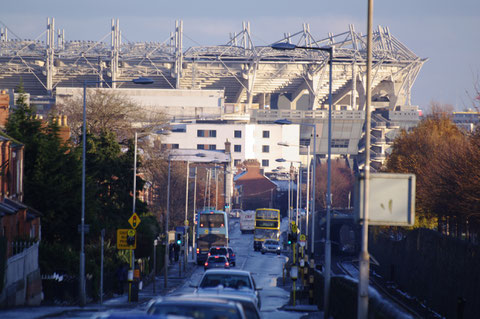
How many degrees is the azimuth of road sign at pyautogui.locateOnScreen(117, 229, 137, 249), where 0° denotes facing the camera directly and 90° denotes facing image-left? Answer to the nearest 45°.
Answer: approximately 0°

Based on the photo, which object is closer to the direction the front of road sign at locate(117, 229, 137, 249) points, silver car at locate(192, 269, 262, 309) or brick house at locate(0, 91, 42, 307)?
the silver car

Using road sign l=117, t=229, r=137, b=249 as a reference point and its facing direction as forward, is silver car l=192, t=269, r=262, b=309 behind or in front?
in front

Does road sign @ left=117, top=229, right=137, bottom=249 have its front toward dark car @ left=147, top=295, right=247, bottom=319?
yes

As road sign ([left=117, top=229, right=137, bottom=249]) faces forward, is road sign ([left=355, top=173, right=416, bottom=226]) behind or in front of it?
in front
